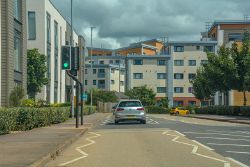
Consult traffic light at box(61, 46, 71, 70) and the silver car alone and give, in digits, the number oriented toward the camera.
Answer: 1

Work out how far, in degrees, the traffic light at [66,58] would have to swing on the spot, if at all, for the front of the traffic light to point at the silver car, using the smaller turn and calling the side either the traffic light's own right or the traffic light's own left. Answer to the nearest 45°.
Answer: approximately 135° to the traffic light's own left

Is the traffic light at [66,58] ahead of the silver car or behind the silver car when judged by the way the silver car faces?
behind

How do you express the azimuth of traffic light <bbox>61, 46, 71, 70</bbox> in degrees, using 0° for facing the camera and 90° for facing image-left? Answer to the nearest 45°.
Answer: approximately 0°

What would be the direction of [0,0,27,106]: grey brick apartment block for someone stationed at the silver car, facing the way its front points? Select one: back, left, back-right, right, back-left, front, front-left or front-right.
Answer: left

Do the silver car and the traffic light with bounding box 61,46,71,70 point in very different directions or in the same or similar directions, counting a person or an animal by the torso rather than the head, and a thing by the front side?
very different directions

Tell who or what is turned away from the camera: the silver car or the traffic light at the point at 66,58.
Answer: the silver car

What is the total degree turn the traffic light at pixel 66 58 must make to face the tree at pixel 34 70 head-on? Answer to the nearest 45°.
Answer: approximately 180°

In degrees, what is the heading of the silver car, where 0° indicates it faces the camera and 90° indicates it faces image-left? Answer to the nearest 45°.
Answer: approximately 180°

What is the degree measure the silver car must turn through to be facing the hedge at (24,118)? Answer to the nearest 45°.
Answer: approximately 135° to its left

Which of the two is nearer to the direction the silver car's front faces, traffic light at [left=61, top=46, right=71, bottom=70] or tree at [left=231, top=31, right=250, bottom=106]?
the tree

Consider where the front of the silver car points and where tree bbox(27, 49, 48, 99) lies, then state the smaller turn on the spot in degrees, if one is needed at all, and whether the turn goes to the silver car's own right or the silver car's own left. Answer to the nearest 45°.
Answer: approximately 45° to the silver car's own left
